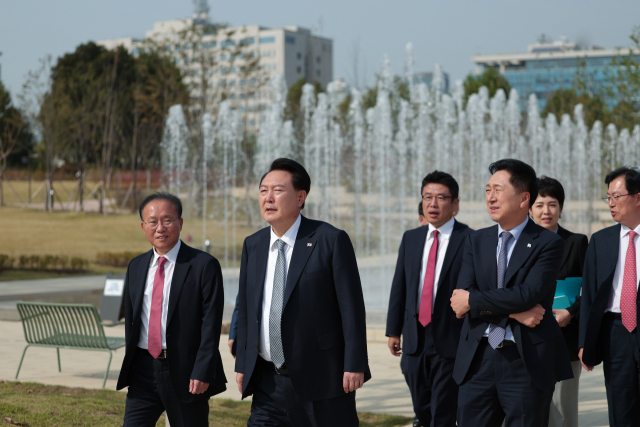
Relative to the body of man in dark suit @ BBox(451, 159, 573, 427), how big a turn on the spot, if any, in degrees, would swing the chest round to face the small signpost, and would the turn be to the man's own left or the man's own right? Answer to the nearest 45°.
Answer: approximately 90° to the man's own right

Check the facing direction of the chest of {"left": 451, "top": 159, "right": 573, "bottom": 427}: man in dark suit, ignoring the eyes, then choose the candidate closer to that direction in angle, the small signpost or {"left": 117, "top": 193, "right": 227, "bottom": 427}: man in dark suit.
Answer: the man in dark suit

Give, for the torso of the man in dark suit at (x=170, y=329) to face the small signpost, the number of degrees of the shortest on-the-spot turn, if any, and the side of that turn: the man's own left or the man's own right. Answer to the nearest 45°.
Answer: approximately 135° to the man's own right

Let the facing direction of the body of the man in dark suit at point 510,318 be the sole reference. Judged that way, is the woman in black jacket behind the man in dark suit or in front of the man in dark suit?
behind

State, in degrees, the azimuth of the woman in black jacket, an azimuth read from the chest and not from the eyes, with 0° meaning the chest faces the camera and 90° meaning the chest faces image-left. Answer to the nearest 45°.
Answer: approximately 45°
